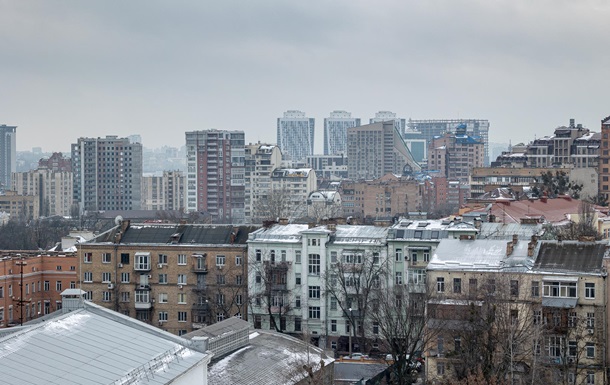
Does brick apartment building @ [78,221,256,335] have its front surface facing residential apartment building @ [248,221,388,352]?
no

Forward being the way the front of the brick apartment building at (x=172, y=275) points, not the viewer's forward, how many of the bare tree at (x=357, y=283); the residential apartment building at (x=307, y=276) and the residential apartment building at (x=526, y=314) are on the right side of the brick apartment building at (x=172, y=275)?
0

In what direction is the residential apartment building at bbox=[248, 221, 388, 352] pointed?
toward the camera

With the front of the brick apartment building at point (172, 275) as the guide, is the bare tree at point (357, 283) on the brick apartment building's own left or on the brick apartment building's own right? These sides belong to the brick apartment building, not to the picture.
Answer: on the brick apartment building's own left

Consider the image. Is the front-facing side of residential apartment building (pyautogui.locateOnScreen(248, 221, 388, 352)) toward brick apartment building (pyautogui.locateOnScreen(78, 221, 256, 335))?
no

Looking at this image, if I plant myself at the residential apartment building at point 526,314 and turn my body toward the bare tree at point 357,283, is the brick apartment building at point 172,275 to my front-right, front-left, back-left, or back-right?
front-left

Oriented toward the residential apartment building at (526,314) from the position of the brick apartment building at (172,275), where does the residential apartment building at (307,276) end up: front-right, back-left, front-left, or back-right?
front-left

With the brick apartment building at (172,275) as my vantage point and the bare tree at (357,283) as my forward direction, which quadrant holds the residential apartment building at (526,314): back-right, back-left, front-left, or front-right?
front-right

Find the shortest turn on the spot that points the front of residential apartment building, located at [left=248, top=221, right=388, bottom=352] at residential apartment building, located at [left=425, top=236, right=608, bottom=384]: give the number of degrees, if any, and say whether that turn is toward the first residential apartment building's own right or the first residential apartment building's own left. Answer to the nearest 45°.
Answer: approximately 45° to the first residential apartment building's own left

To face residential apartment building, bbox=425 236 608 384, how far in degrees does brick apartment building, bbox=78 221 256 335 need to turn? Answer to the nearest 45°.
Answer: approximately 45° to its left

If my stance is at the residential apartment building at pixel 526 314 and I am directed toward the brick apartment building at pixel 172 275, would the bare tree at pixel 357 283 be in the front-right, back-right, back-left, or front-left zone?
front-right

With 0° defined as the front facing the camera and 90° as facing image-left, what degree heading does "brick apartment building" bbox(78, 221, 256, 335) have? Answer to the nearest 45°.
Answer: approximately 0°

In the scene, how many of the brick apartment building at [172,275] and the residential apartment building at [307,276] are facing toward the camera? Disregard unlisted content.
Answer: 2

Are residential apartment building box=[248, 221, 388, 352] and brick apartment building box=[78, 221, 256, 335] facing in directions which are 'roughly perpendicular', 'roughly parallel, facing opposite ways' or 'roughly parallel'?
roughly parallel
